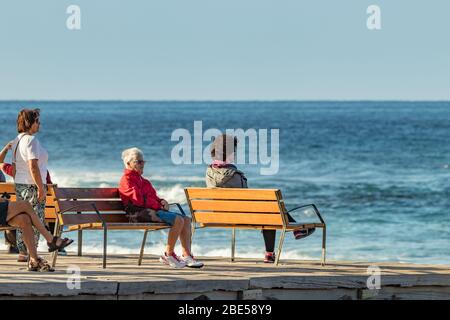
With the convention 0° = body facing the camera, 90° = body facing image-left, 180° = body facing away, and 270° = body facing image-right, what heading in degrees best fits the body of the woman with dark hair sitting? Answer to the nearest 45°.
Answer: approximately 225°

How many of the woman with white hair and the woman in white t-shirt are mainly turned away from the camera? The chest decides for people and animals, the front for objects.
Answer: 0

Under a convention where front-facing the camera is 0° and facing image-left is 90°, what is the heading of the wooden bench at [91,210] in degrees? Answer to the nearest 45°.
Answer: approximately 315°

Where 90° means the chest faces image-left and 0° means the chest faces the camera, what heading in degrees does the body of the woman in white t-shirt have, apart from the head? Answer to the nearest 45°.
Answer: approximately 270°

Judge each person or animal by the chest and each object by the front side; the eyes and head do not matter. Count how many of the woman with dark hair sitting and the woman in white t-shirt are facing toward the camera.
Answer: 0

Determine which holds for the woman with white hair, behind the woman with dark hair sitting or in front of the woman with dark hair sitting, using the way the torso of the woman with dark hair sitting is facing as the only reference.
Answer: behind

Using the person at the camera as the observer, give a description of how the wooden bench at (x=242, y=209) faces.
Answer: facing away from the viewer and to the right of the viewer
